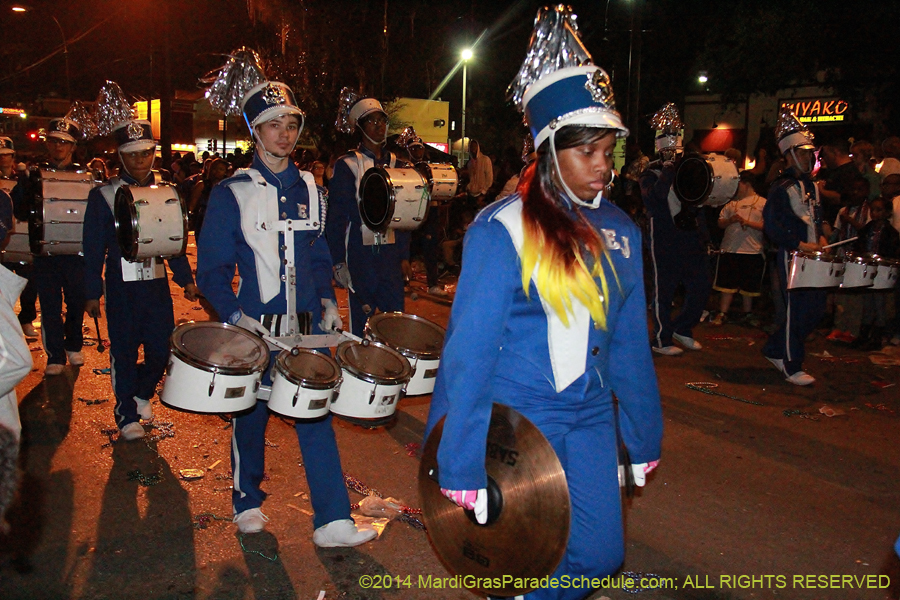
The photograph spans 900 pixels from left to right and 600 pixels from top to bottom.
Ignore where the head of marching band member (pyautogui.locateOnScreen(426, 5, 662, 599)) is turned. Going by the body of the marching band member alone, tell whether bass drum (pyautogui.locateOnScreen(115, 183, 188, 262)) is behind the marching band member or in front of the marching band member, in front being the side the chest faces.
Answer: behind

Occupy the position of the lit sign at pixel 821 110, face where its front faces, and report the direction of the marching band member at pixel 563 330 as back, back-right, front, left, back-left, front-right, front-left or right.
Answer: front

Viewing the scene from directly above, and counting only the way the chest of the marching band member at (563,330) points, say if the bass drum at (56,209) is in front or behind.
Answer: behind

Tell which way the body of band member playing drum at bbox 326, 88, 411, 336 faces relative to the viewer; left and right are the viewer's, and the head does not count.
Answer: facing the viewer and to the right of the viewer

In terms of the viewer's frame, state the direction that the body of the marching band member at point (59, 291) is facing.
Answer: toward the camera

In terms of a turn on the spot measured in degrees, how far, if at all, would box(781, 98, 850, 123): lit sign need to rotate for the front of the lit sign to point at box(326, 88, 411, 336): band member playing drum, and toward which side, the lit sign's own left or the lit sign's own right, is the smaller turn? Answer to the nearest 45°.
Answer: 0° — it already faces them

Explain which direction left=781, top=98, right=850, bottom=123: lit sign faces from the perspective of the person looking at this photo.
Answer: facing the viewer

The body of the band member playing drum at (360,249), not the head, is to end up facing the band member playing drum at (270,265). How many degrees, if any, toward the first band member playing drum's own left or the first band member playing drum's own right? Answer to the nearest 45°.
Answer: approximately 45° to the first band member playing drum's own right

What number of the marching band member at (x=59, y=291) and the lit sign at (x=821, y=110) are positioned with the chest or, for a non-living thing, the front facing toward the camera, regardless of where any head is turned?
2
